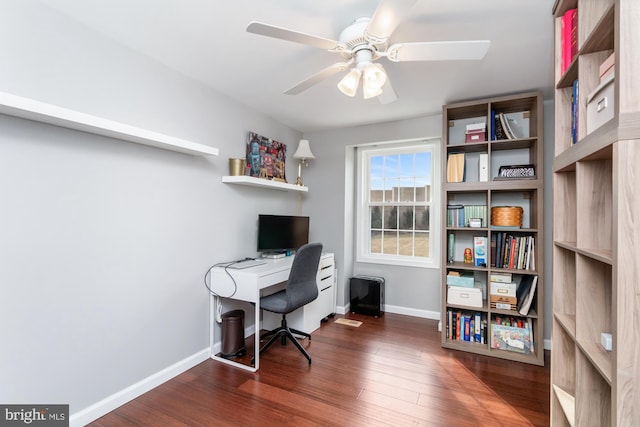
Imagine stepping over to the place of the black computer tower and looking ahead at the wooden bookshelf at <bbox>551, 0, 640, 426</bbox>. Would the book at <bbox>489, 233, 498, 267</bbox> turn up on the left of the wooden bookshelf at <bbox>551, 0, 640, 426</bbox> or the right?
left

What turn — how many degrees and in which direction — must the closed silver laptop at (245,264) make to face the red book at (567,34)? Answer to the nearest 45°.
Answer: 0° — it already faces it

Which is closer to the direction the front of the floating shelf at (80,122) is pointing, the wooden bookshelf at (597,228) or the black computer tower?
the wooden bookshelf

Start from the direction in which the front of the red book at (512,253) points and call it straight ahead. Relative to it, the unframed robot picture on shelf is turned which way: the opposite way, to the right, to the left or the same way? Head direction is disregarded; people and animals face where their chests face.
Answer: to the left

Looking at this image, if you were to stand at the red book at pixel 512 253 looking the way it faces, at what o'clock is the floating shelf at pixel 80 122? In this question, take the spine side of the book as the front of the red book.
The floating shelf is roughly at 1 o'clock from the red book.

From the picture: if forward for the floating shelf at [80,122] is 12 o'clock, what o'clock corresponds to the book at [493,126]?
The book is roughly at 11 o'clock from the floating shelf.

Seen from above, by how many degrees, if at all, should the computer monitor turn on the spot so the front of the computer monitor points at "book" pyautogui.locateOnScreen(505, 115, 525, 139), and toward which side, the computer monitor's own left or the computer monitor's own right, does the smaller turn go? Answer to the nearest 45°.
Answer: approximately 45° to the computer monitor's own left

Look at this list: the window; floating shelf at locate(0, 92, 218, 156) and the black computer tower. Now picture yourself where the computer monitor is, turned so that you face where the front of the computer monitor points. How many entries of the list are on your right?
1

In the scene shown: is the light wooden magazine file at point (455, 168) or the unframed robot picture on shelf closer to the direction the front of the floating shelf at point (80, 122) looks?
the light wooden magazine file

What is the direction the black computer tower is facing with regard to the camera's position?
facing the viewer

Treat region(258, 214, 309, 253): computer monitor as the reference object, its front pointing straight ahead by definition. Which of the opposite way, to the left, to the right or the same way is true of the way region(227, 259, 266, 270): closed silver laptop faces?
the same way

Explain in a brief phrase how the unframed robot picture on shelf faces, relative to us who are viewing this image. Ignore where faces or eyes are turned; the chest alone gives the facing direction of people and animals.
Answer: facing the viewer and to the right of the viewer
